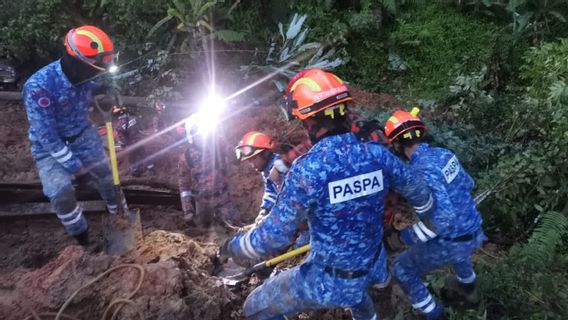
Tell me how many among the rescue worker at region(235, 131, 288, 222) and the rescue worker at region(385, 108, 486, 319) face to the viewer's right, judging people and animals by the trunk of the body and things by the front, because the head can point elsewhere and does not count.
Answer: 0

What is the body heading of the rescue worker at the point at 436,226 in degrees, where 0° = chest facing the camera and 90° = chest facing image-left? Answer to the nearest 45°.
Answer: approximately 135°

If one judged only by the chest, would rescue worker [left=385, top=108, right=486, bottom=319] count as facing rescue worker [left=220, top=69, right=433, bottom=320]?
no

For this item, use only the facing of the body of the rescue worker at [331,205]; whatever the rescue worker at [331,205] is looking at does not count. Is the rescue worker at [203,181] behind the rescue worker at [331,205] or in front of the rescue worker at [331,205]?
in front

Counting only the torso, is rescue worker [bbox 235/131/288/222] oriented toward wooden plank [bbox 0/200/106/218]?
yes

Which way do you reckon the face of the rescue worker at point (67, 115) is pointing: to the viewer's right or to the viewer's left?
to the viewer's right

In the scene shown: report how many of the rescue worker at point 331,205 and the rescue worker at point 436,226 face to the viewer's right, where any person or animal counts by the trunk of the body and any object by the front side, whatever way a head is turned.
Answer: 0

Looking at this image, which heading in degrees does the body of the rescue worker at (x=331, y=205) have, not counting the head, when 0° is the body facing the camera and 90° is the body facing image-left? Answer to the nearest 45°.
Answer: approximately 135°

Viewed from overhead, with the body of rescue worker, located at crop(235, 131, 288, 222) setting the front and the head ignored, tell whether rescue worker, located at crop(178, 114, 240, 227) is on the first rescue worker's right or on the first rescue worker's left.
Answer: on the first rescue worker's right
